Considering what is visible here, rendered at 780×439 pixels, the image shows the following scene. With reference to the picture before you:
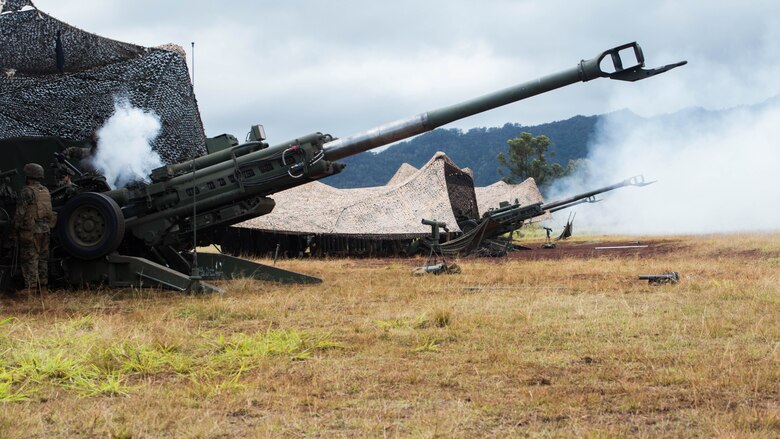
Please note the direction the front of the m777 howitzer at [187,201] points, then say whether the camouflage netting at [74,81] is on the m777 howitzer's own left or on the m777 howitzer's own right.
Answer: on the m777 howitzer's own left

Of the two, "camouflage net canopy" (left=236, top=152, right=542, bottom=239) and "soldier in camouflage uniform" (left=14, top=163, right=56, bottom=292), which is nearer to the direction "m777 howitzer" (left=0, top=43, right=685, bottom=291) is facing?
the camouflage net canopy

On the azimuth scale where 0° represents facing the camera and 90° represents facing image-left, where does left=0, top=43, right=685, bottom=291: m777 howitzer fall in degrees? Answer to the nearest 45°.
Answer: approximately 270°

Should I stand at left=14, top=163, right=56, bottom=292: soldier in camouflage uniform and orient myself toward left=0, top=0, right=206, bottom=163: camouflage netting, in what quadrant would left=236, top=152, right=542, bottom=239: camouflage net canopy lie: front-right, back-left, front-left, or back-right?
front-right

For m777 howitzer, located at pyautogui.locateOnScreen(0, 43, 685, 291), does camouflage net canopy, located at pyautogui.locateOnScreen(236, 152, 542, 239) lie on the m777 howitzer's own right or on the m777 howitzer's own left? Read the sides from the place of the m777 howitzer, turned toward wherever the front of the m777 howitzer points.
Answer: on the m777 howitzer's own left
